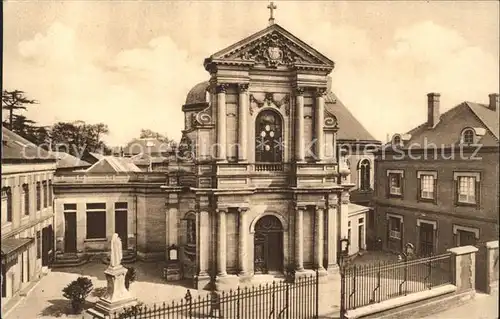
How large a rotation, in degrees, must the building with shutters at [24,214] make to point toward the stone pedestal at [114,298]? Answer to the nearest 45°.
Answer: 0° — it already faces it

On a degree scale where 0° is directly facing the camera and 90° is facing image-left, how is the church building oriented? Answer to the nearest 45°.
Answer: approximately 0°

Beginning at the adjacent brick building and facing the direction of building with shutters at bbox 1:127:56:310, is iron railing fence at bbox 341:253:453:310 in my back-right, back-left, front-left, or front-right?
front-left

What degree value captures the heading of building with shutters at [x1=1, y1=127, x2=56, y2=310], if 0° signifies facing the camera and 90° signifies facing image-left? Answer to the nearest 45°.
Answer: approximately 315°

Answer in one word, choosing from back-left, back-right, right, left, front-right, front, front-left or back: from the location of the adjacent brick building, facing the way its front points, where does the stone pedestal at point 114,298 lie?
front

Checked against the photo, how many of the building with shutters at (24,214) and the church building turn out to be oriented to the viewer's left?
0

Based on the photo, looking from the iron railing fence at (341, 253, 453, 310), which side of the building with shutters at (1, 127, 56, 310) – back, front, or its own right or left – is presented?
front

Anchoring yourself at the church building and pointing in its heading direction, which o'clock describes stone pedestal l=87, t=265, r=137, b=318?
The stone pedestal is roughly at 2 o'clock from the church building.

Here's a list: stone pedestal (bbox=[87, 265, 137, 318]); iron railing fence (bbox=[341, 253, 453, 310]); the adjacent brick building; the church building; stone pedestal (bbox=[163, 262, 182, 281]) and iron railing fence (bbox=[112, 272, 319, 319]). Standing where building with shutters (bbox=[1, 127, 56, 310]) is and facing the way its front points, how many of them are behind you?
0

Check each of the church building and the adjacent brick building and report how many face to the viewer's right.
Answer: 0

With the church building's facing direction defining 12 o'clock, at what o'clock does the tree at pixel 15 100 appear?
The tree is roughly at 3 o'clock from the church building.

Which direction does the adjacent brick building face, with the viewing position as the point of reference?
facing the viewer and to the left of the viewer

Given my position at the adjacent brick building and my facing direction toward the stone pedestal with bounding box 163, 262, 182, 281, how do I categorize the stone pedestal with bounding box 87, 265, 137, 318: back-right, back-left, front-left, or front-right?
front-left

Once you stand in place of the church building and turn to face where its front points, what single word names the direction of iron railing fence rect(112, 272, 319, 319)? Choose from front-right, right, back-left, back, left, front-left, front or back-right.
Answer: front

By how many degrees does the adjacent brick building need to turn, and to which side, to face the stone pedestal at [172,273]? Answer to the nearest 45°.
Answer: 0° — it already faces it

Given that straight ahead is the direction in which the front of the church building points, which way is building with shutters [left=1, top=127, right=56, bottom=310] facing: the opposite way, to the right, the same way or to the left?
to the left
